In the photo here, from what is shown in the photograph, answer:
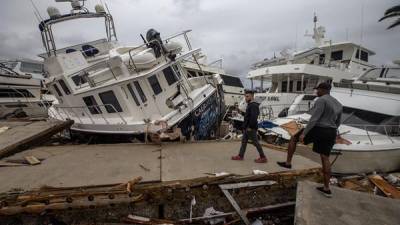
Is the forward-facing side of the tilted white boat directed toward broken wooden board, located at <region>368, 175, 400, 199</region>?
no

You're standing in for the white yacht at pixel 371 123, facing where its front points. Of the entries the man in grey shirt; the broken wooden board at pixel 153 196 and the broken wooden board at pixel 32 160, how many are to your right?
0

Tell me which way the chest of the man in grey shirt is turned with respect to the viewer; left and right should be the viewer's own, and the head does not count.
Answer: facing away from the viewer and to the left of the viewer

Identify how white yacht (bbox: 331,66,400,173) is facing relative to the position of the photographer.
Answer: facing to the left of the viewer

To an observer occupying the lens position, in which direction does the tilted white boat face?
facing away from the viewer and to the left of the viewer

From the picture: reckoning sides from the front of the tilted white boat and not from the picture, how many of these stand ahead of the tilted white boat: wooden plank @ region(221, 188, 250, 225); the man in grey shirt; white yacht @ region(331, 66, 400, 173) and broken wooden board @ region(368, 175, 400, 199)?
0
